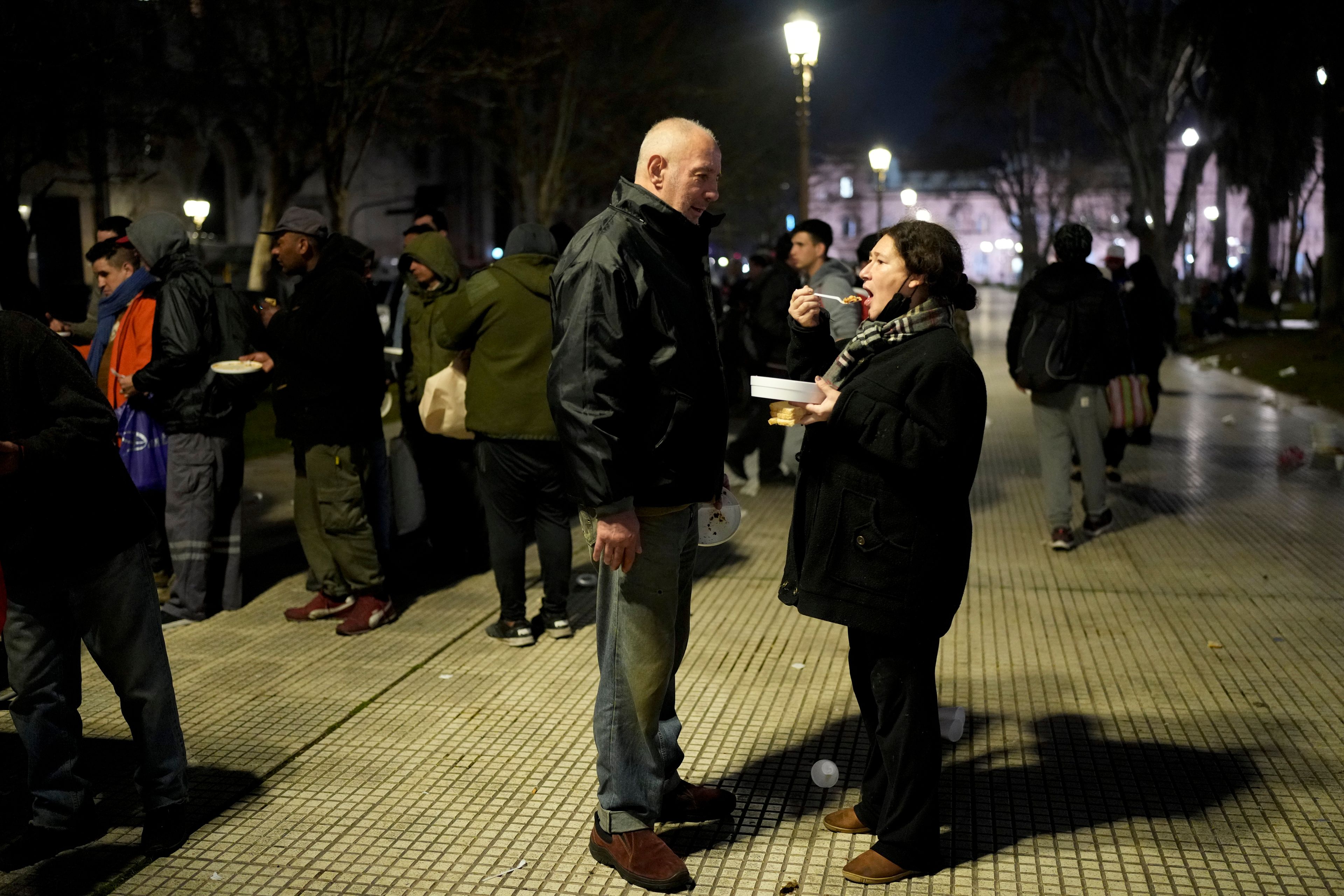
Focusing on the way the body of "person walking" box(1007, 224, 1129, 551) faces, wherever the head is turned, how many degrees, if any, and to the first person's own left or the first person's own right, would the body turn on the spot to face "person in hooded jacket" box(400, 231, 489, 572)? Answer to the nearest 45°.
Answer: approximately 135° to the first person's own left

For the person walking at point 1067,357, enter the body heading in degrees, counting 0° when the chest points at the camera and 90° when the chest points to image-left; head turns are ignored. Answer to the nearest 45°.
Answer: approximately 180°

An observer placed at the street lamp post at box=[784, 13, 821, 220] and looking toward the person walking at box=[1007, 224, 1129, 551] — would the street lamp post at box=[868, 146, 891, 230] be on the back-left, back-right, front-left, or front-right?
back-left

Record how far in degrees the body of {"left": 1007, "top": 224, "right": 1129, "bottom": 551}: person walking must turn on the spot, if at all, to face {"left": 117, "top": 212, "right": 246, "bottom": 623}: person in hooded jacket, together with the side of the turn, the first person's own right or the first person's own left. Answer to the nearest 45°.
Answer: approximately 135° to the first person's own left

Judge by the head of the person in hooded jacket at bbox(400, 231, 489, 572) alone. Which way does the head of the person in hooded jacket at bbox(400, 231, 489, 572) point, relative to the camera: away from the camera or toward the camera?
toward the camera

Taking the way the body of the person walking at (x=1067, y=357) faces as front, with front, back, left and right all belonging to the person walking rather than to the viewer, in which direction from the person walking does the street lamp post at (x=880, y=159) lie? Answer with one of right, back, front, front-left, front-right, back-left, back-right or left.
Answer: front

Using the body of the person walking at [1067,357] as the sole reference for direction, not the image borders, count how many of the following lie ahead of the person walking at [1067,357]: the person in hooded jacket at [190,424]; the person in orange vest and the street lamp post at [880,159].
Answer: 1

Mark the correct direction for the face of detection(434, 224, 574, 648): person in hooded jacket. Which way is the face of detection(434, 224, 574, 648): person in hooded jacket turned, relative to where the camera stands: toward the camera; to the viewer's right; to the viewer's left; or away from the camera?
away from the camera
